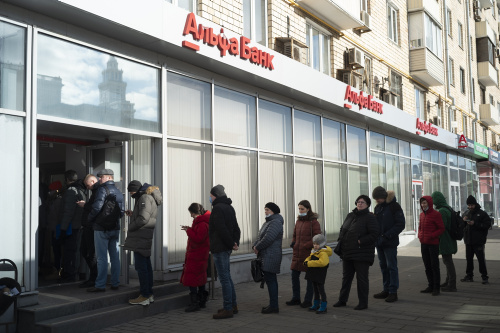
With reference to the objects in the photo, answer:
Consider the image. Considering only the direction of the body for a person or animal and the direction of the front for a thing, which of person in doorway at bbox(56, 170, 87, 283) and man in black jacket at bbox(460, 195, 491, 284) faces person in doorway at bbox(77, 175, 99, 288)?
the man in black jacket

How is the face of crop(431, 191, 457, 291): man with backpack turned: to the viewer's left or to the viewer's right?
to the viewer's left

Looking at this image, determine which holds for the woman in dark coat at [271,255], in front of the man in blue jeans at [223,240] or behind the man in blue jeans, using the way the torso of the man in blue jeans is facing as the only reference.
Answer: behind

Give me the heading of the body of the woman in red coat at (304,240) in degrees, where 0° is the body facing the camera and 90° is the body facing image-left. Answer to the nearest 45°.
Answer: approximately 45°

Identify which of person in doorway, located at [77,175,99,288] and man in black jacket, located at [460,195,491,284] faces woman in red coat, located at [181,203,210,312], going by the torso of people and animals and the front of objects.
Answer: the man in black jacket

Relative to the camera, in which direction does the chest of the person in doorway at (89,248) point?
to the viewer's left

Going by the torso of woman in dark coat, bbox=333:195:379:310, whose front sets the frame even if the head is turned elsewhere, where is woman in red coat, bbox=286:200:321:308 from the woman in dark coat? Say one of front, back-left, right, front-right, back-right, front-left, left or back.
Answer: front-right

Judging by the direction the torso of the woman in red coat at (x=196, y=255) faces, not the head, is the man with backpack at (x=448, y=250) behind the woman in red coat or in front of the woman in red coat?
behind

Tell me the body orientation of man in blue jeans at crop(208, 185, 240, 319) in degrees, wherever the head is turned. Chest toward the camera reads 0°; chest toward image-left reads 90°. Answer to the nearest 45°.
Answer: approximately 90°

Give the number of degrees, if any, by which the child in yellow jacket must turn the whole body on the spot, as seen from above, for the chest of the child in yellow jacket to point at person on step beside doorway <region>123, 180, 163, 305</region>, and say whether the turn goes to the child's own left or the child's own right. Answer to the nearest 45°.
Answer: approximately 45° to the child's own right

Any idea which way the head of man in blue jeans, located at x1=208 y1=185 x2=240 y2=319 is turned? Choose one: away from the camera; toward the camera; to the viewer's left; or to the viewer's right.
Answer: to the viewer's left

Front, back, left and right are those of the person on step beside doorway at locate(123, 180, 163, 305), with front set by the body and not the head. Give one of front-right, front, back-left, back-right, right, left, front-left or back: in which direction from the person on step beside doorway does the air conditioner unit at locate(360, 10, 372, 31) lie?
back-right

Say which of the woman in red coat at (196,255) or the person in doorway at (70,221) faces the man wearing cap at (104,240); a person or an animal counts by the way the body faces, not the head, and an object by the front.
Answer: the woman in red coat
